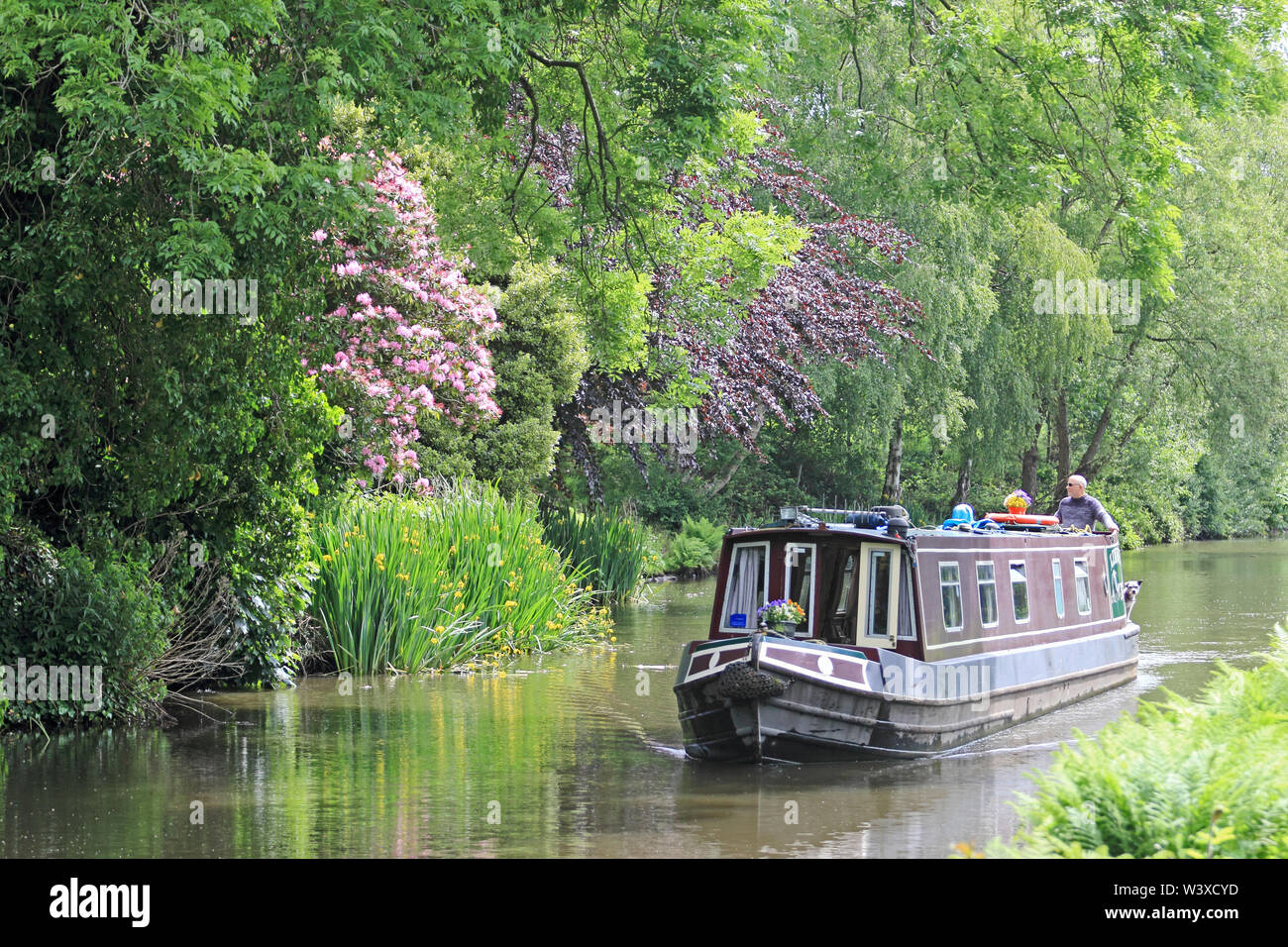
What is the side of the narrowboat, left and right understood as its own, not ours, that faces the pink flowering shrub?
right

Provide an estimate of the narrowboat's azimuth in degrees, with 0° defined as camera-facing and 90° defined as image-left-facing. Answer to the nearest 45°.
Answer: approximately 45°
